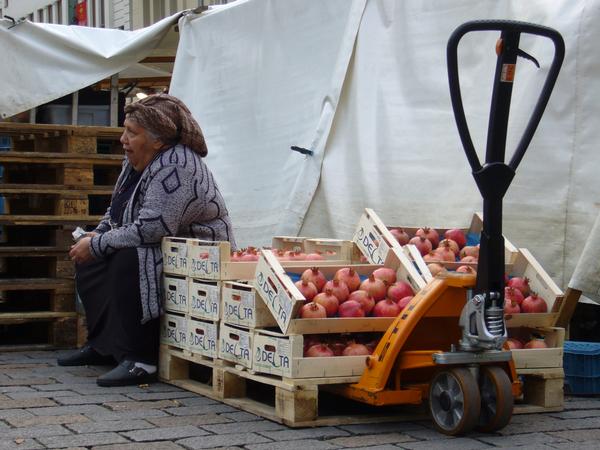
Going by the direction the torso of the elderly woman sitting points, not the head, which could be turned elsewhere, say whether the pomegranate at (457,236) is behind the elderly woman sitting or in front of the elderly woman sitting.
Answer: behind

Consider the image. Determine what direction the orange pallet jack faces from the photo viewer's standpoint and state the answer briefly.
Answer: facing away from the viewer and to the left of the viewer

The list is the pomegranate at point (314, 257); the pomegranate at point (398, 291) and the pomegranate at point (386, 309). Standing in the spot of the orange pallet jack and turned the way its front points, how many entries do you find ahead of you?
3

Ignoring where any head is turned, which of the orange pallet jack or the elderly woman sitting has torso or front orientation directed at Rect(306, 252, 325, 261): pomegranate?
the orange pallet jack

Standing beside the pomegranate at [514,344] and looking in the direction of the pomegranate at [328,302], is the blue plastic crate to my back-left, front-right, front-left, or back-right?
back-right

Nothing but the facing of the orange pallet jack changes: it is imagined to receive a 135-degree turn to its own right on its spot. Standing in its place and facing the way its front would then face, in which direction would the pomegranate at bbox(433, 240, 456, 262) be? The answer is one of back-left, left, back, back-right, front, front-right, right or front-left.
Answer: front-right

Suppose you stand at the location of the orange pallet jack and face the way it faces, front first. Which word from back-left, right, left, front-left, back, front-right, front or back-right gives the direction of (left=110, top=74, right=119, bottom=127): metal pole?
front

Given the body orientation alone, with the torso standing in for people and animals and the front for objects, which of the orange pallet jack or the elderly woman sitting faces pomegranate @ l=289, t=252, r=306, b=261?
the orange pallet jack

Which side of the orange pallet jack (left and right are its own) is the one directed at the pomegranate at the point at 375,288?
front
